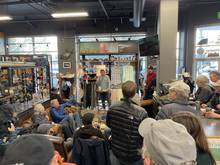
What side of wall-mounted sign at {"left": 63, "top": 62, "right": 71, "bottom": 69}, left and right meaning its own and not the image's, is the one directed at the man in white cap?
front

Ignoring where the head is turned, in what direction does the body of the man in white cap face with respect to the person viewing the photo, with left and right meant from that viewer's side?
facing away from the viewer and to the left of the viewer

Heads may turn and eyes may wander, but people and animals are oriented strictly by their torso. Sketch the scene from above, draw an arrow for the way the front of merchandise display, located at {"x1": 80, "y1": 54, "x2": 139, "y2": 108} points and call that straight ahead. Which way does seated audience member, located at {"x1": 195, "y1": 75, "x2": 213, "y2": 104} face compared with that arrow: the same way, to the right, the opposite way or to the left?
to the right

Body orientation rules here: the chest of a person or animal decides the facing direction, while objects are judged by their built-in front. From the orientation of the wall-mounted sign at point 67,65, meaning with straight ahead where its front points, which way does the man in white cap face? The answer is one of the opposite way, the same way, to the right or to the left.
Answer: the opposite way

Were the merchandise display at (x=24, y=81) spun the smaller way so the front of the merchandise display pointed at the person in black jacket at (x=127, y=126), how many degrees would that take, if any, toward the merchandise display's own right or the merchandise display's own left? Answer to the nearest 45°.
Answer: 0° — it already faces them

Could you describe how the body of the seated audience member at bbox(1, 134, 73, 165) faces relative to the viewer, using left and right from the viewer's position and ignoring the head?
facing away from the viewer and to the right of the viewer

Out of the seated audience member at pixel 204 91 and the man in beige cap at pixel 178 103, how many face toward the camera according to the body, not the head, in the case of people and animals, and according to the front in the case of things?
0

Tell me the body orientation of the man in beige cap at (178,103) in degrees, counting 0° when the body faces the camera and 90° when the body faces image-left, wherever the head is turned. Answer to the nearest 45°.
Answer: approximately 135°

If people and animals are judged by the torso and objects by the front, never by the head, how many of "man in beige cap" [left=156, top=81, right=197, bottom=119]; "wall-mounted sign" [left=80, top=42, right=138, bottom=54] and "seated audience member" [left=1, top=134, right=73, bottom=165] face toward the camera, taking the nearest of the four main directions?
1

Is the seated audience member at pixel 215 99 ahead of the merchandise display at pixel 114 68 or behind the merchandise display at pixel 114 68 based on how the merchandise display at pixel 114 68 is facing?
ahead

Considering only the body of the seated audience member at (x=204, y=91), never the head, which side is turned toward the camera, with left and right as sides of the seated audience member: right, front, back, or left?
left

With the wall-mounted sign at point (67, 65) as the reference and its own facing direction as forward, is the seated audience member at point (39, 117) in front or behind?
in front
